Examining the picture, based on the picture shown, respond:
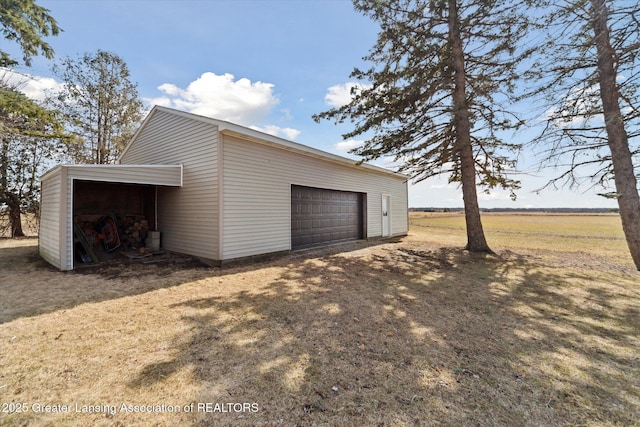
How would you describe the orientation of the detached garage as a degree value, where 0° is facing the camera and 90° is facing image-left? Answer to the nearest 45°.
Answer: approximately 315°

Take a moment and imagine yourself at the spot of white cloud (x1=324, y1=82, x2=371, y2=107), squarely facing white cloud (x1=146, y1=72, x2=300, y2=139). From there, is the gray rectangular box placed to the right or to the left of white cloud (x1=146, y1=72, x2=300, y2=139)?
left
